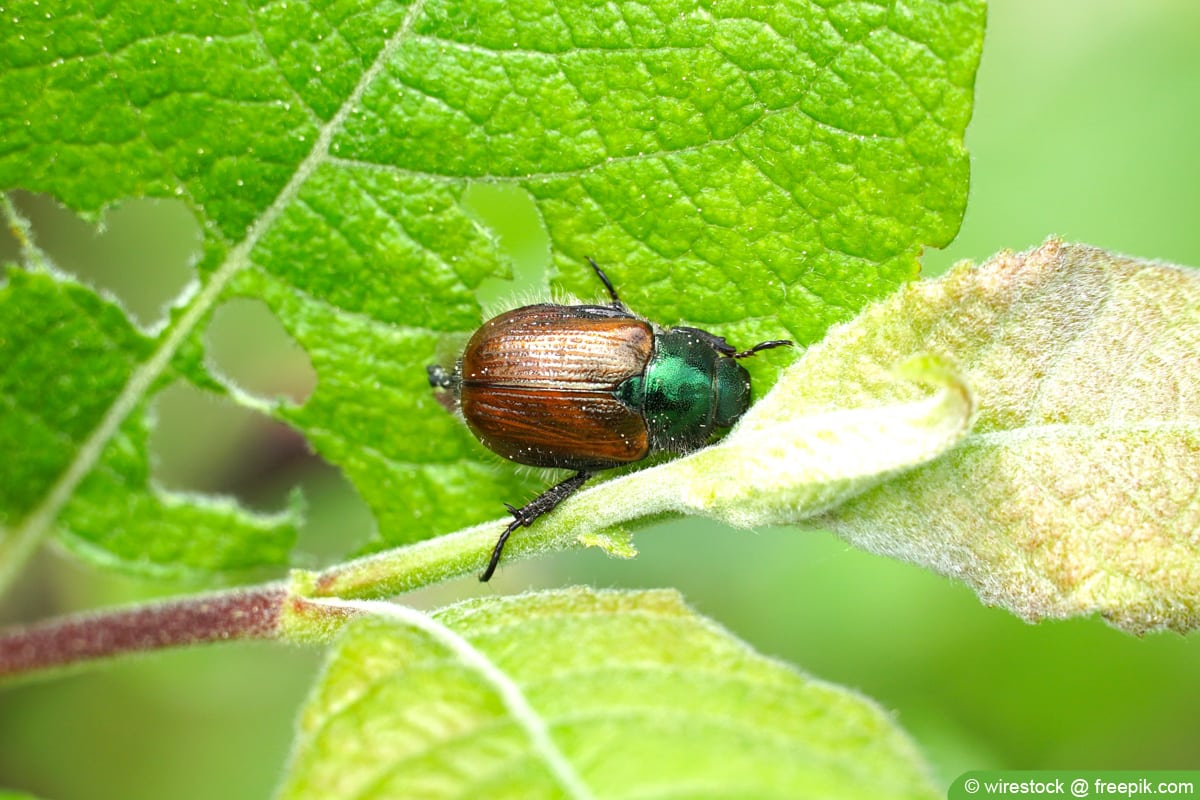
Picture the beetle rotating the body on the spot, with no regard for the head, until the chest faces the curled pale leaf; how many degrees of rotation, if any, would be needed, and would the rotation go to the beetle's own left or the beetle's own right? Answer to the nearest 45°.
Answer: approximately 45° to the beetle's own right

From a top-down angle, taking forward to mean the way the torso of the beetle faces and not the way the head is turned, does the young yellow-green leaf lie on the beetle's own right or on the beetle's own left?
on the beetle's own right

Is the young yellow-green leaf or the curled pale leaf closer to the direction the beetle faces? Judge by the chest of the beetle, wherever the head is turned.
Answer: the curled pale leaf

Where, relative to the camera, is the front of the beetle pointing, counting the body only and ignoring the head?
to the viewer's right
